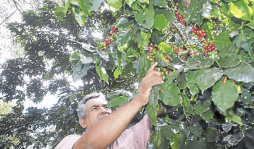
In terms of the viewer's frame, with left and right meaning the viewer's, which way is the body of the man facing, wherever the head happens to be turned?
facing the viewer and to the right of the viewer
